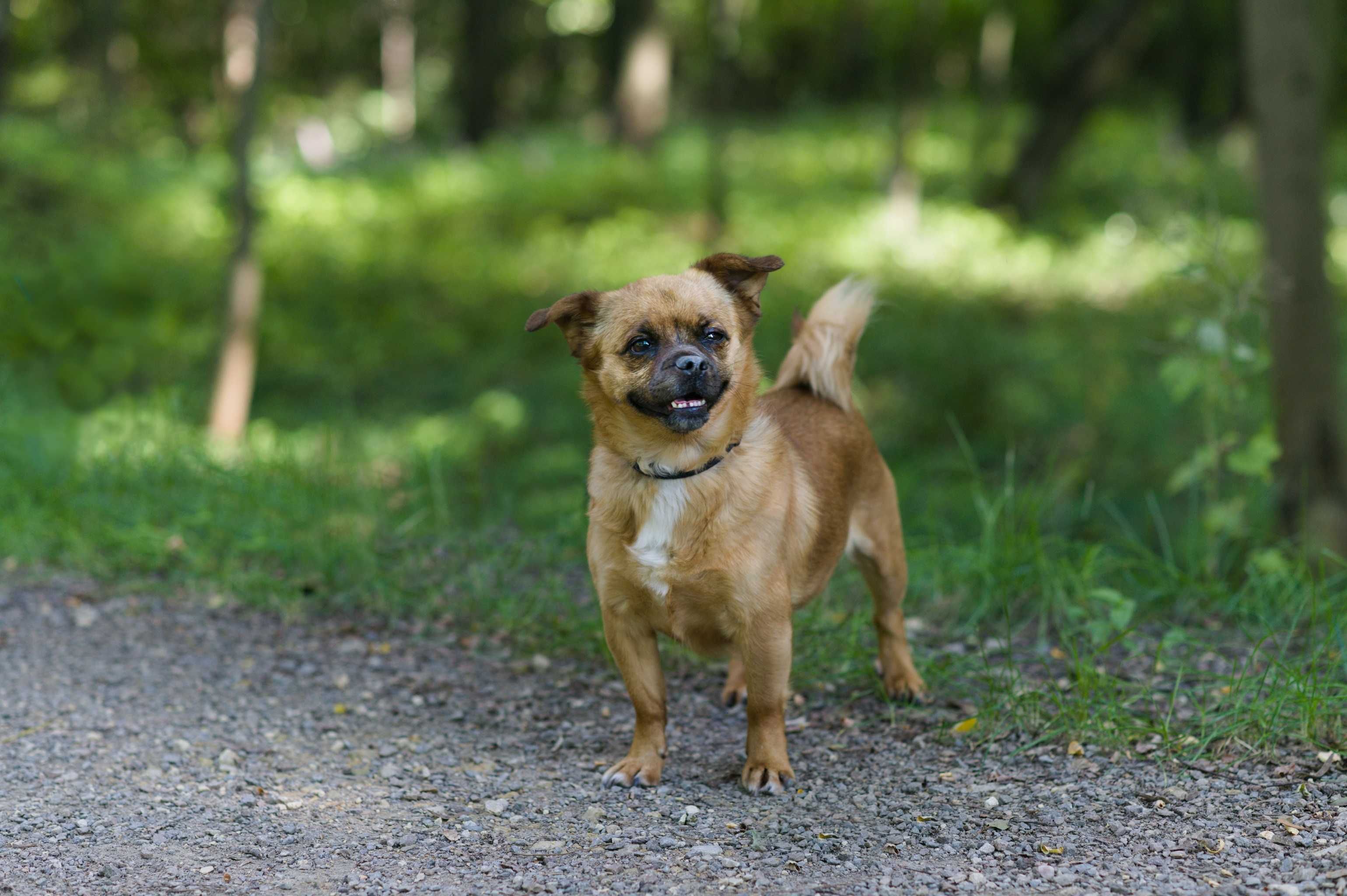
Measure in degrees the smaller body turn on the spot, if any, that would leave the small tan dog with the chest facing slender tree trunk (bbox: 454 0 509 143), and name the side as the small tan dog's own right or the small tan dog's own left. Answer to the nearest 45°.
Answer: approximately 135° to the small tan dog's own right

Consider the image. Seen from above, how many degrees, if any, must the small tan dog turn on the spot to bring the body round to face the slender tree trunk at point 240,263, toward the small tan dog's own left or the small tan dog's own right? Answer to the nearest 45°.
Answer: approximately 90° to the small tan dog's own right

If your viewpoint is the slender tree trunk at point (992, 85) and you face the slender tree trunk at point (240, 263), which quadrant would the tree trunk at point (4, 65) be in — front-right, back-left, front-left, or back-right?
front-right

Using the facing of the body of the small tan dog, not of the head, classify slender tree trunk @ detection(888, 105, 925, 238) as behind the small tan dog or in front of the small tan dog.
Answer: behind

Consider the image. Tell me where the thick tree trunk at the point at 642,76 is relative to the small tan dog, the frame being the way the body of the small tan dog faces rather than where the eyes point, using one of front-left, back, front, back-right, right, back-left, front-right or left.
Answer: back-right

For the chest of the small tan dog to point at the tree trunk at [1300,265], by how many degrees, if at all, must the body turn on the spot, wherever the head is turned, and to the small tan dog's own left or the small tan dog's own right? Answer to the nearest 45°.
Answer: approximately 180°

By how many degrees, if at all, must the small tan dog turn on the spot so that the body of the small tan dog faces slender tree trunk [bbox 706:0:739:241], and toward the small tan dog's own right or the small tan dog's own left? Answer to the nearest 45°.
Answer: approximately 135° to the small tan dog's own right

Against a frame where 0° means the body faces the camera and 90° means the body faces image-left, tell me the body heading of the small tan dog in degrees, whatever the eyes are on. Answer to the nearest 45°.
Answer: approximately 45°

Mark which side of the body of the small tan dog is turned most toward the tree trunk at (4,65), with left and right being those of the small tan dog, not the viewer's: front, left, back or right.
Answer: right

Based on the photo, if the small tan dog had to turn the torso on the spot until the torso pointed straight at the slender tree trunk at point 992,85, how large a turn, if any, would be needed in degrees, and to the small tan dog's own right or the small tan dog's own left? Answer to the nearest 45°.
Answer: approximately 135° to the small tan dog's own right
